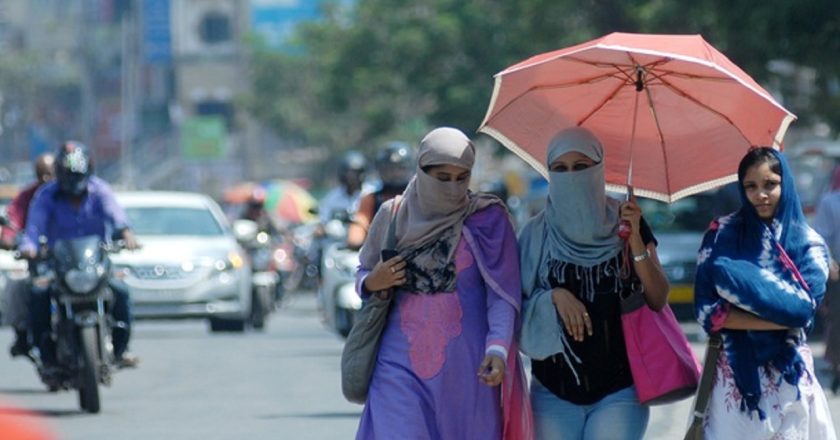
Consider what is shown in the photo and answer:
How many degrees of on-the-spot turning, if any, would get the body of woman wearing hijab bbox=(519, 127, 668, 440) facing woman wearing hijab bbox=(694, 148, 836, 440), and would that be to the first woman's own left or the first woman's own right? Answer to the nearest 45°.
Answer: approximately 90° to the first woman's own left

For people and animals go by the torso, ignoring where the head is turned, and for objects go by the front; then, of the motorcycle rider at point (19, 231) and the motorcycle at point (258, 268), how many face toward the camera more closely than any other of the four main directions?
2

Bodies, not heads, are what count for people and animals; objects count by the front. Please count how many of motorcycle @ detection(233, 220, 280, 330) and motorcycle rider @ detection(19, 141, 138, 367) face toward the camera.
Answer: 2

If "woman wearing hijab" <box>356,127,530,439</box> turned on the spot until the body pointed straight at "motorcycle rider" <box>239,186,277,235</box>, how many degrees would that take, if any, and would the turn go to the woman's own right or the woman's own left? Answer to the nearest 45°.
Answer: approximately 180°
